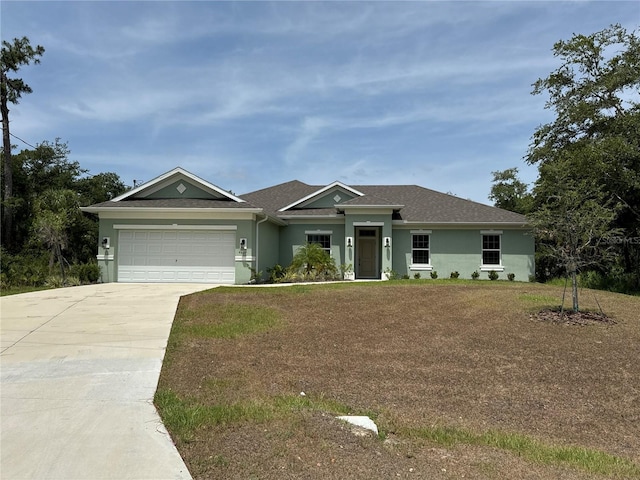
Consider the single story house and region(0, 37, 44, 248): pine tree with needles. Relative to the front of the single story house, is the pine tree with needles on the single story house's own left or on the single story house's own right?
on the single story house's own right

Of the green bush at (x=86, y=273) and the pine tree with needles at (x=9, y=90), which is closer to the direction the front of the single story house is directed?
the green bush

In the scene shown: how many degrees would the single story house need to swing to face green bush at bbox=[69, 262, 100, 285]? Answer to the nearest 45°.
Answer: approximately 90° to its right

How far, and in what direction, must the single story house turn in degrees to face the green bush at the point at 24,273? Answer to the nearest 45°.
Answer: approximately 90° to its right

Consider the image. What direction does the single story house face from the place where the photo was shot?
facing the viewer
